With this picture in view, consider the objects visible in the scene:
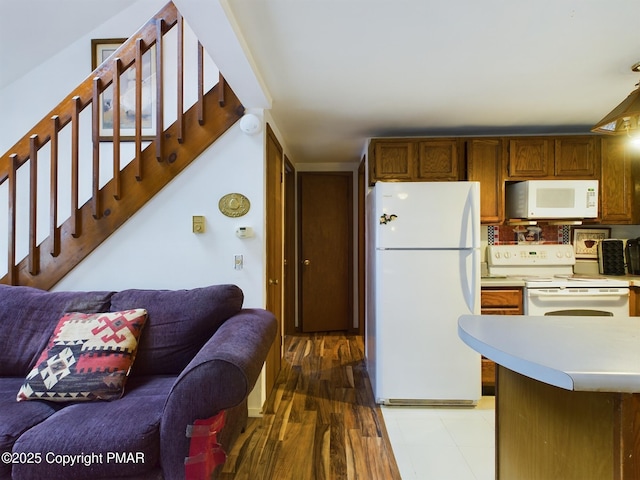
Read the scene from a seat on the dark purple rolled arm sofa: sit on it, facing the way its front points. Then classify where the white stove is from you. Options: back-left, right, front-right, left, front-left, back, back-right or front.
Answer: back-left

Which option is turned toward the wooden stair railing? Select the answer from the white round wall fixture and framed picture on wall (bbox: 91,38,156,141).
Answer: the framed picture on wall

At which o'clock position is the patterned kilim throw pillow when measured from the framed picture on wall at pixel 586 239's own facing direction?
The patterned kilim throw pillow is roughly at 1 o'clock from the framed picture on wall.

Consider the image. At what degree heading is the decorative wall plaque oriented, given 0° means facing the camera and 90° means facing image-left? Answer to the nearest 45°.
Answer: approximately 0°

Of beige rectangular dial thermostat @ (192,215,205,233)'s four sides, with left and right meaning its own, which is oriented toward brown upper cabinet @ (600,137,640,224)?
left

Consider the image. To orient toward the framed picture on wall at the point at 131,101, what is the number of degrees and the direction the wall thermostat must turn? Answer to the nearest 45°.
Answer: approximately 135° to its right

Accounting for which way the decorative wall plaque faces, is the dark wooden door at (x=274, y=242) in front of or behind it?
behind

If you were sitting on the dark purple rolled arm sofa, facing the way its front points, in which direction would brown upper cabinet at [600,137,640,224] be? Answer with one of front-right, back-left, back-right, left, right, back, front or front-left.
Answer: back-left
